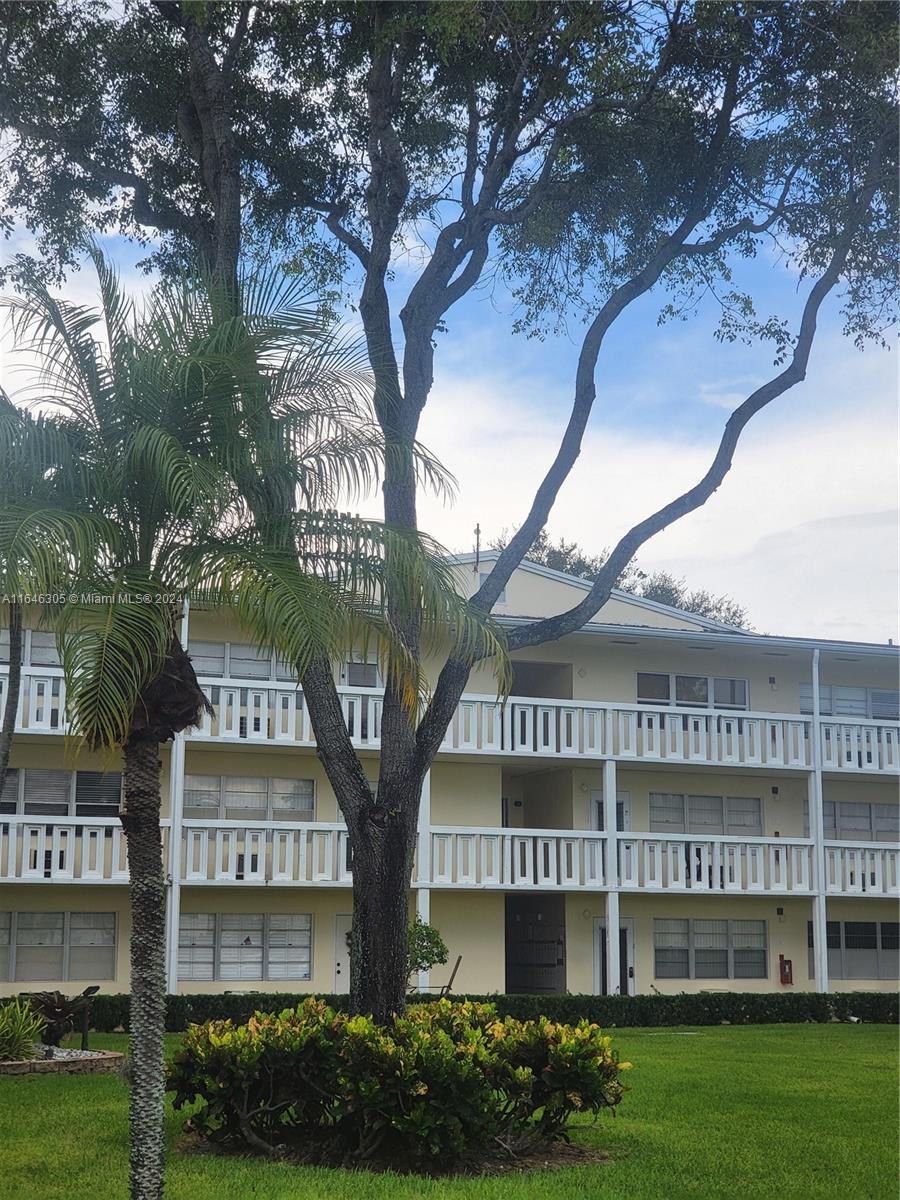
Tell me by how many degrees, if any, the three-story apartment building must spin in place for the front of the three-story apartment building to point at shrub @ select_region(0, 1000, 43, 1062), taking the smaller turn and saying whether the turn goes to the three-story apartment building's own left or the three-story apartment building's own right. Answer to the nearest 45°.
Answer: approximately 45° to the three-story apartment building's own right

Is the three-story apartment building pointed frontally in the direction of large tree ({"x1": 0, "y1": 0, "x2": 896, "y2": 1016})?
yes

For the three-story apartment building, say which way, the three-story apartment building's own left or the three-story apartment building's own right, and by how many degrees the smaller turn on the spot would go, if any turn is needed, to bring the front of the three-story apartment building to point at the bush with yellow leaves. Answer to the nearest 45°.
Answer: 0° — it already faces it

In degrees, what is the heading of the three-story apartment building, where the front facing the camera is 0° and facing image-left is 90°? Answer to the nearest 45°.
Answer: approximately 0°

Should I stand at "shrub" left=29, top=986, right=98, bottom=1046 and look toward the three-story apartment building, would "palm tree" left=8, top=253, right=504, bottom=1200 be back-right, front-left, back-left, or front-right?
back-right
